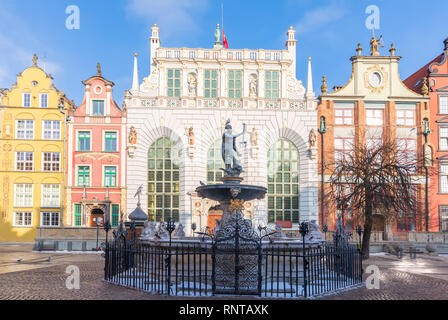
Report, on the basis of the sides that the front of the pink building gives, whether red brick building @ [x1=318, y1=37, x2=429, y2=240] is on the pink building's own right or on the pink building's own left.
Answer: on the pink building's own left

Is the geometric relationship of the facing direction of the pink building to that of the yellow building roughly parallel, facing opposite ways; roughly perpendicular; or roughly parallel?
roughly parallel

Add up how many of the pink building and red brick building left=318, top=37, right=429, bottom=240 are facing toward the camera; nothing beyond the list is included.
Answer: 2

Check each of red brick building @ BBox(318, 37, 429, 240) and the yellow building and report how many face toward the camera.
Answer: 2

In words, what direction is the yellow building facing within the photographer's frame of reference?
facing the viewer

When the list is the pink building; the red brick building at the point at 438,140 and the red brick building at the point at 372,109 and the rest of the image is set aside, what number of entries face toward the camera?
3

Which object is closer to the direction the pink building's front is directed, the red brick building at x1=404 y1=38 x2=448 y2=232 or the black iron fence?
the black iron fence

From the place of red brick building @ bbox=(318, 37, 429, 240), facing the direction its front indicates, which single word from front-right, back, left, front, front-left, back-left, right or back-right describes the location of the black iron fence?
front

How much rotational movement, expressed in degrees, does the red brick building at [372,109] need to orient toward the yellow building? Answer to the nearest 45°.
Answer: approximately 90° to its right

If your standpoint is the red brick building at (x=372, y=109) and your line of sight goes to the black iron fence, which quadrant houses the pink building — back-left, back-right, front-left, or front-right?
front-right

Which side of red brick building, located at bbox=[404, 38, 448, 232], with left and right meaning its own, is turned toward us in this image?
front

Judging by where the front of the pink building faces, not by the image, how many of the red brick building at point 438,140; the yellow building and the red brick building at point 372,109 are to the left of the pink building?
2

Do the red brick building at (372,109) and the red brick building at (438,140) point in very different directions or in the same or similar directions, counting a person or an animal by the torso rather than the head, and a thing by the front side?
same or similar directions
